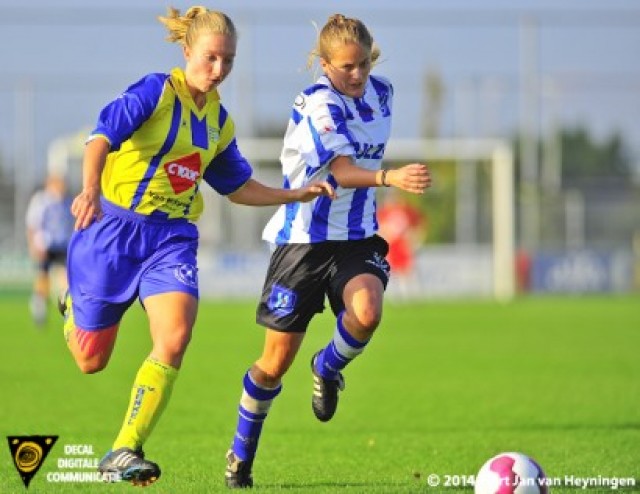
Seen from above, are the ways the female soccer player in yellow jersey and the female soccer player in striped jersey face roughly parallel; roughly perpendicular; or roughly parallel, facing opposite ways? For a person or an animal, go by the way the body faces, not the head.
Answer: roughly parallel

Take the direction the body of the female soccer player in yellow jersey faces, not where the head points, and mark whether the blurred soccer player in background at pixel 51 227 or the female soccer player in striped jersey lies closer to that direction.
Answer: the female soccer player in striped jersey

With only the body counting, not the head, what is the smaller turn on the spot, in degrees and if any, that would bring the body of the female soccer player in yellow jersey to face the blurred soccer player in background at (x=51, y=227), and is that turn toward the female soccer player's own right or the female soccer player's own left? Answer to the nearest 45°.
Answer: approximately 135° to the female soccer player's own left

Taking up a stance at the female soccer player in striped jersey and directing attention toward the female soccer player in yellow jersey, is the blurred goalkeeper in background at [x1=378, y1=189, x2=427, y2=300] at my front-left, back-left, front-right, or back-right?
back-right

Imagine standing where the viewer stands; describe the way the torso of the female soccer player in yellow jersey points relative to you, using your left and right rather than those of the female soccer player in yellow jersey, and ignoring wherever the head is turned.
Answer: facing the viewer and to the right of the viewer

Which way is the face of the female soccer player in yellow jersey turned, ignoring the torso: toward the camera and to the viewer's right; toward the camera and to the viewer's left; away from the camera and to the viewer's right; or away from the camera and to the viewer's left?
toward the camera and to the viewer's right

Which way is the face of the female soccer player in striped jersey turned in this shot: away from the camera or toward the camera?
toward the camera

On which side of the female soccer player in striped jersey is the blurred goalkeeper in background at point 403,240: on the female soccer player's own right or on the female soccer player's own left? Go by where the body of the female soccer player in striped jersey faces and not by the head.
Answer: on the female soccer player's own left

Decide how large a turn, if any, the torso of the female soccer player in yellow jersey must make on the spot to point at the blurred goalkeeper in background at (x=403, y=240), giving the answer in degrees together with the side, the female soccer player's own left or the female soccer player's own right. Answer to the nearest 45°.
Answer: approximately 135° to the female soccer player's own left

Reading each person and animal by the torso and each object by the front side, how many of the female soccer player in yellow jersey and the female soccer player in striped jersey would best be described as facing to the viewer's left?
0

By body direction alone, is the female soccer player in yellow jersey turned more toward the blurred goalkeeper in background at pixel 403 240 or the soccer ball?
the soccer ball
